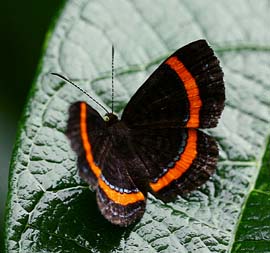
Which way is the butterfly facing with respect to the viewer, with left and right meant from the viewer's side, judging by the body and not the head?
facing away from the viewer and to the left of the viewer
